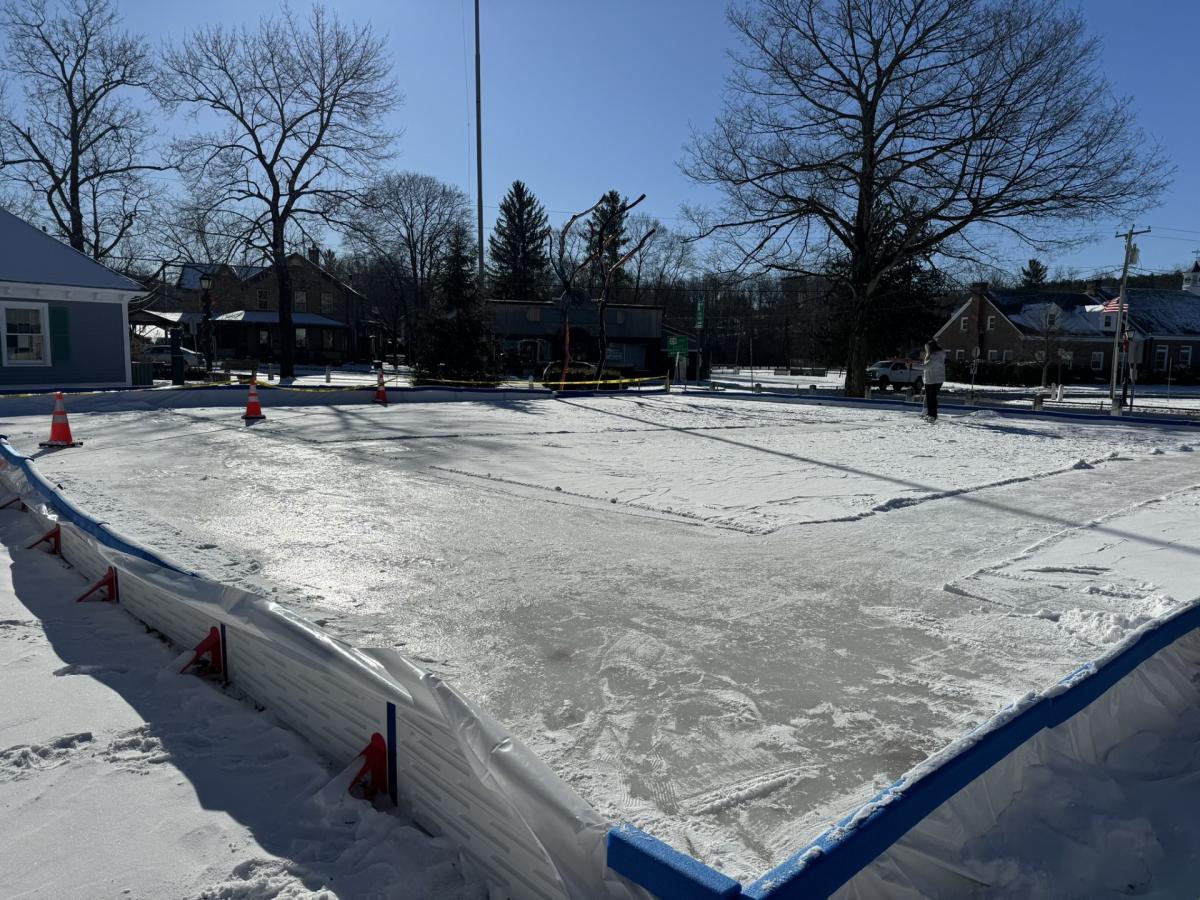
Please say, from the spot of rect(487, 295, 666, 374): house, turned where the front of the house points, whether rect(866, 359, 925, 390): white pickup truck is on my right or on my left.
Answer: on my left

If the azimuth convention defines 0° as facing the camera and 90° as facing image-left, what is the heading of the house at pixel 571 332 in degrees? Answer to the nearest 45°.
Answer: approximately 0°

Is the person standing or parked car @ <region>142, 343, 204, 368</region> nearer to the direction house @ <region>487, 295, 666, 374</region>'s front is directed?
the person standing

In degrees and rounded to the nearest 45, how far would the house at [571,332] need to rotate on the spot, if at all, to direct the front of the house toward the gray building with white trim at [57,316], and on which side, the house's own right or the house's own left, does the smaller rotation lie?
approximately 45° to the house's own right

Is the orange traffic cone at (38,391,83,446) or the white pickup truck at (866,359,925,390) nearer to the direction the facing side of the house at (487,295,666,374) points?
the orange traffic cone

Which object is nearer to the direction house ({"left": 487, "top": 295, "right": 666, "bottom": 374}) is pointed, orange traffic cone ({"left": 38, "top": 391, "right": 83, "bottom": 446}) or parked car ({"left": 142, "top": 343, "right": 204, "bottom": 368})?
the orange traffic cone
